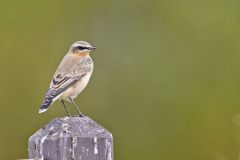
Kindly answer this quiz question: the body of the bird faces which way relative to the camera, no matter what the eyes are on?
to the viewer's right
